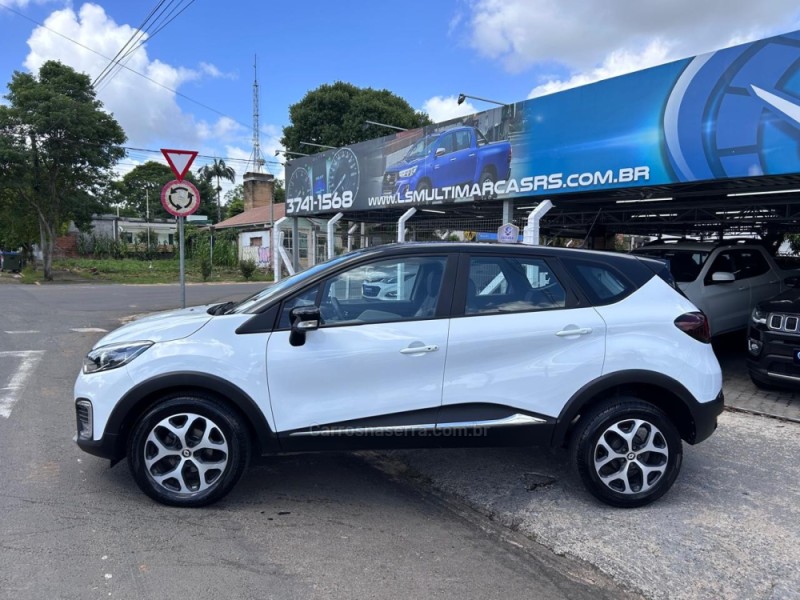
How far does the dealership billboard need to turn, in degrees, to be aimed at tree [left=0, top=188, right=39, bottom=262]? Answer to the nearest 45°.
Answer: approximately 90° to its right

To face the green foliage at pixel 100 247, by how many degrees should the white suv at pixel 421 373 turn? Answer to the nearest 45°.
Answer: approximately 45° to its right

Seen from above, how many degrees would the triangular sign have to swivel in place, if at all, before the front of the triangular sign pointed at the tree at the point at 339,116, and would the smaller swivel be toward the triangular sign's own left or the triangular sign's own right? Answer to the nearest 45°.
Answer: approximately 180°

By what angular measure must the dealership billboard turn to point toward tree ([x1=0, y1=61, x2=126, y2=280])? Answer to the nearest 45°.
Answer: approximately 90° to its right

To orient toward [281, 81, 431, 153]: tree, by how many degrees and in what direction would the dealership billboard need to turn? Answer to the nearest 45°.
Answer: approximately 90° to its right

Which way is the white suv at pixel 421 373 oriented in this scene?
to the viewer's left

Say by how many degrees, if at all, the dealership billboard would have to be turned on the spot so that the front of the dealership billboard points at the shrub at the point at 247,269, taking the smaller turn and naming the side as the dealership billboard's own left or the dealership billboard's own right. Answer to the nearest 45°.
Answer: approximately 90° to the dealership billboard's own right

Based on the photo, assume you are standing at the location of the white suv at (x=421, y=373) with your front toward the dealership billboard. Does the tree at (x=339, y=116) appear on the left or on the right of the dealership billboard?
left

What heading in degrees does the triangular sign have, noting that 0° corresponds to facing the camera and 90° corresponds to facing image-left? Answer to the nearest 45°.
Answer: approximately 0°

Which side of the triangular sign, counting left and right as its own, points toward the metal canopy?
left
